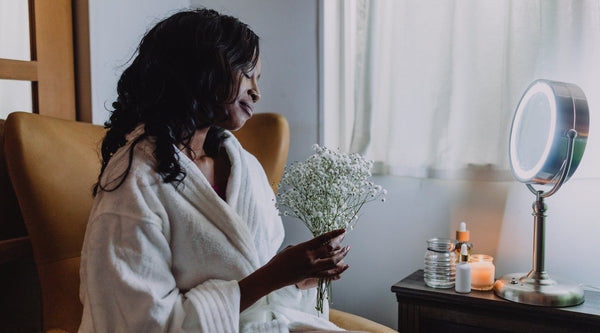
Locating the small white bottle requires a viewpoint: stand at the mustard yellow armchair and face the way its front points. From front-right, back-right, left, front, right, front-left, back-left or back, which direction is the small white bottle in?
front-left

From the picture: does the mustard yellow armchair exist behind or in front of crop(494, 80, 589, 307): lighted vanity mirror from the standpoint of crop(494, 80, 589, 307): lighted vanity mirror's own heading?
in front

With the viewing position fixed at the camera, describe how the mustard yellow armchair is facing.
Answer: facing the viewer and to the right of the viewer

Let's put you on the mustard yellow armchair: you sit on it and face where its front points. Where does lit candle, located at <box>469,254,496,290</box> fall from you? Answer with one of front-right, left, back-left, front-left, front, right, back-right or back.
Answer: front-left

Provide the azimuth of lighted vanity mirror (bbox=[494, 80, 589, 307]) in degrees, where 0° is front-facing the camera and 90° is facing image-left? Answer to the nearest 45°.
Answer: approximately 45°

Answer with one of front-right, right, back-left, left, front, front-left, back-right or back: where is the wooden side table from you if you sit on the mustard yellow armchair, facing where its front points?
front-left

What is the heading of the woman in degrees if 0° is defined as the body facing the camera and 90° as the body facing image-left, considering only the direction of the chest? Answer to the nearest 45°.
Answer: approximately 315°

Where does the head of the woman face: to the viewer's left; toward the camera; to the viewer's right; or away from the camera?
to the viewer's right

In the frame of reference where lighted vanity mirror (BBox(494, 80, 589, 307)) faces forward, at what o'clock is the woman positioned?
The woman is roughly at 12 o'clock from the lighted vanity mirror.
